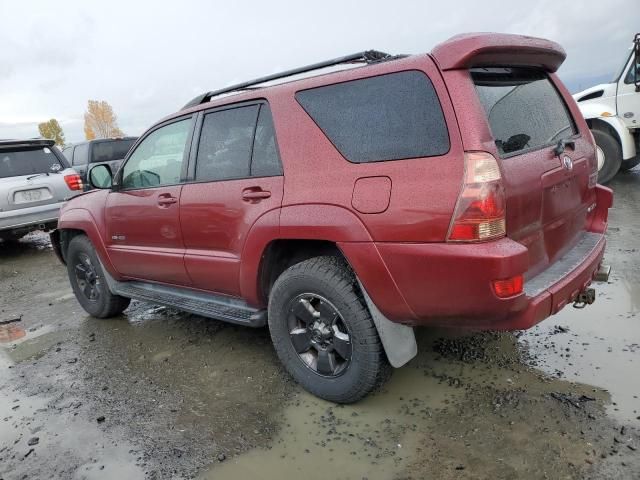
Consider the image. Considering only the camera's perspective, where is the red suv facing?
facing away from the viewer and to the left of the viewer

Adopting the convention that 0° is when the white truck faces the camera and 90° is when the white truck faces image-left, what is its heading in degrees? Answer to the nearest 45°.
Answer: approximately 90°

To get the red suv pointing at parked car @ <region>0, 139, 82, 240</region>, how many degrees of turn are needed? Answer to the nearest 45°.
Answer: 0° — it already faces it

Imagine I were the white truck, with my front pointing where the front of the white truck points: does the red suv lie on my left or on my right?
on my left

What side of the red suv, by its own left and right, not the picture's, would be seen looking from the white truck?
right

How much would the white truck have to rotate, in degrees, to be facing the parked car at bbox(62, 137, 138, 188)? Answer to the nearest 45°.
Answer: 0° — it already faces it
